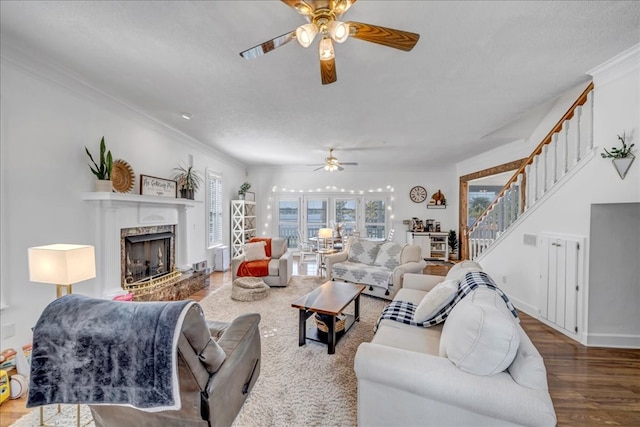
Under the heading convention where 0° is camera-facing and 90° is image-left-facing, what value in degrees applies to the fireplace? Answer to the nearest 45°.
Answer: approximately 315°

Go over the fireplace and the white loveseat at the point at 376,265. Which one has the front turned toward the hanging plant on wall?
the fireplace

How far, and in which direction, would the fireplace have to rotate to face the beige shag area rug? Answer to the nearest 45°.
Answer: approximately 45° to its right

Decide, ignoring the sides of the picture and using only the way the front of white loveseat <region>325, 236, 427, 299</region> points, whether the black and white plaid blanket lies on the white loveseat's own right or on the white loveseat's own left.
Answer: on the white loveseat's own left

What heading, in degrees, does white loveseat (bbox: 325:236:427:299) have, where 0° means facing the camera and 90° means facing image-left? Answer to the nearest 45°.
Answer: approximately 45°

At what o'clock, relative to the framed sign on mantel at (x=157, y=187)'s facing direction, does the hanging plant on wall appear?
The hanging plant on wall is roughly at 12 o'clock from the framed sign on mantel.

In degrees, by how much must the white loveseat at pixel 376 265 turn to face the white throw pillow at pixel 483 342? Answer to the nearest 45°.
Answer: approximately 45° to its left

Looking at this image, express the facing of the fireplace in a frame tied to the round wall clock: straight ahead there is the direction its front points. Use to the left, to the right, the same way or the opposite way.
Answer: to the left

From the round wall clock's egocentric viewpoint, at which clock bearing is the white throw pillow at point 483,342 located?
The white throw pillow is roughly at 12 o'clock from the round wall clock.
